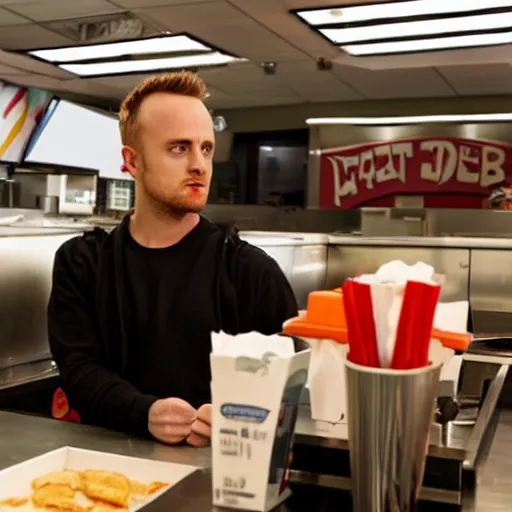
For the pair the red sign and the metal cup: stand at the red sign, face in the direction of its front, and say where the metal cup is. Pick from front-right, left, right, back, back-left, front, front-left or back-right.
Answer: front

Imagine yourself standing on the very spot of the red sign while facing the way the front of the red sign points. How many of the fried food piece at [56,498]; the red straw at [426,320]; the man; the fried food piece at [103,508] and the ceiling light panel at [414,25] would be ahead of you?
5

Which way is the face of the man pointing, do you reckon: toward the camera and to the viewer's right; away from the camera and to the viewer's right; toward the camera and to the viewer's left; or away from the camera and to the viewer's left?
toward the camera and to the viewer's right

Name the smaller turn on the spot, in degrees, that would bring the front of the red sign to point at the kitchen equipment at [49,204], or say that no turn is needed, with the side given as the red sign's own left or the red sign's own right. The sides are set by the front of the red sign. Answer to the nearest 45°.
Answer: approximately 90° to the red sign's own right

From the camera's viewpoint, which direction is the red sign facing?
toward the camera

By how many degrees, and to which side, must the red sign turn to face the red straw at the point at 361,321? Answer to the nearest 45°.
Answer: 0° — it already faces it

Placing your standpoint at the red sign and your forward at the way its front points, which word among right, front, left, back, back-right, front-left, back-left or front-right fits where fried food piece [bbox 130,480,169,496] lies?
front

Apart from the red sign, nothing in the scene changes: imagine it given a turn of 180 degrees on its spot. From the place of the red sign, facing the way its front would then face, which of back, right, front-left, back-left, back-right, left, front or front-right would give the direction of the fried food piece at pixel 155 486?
back

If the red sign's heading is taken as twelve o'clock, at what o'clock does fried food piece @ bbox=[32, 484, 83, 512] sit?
The fried food piece is roughly at 12 o'clock from the red sign.

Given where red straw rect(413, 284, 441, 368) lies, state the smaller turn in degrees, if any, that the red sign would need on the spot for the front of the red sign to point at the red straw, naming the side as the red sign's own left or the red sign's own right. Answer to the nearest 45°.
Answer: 0° — it already faces it

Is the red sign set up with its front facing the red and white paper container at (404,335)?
yes

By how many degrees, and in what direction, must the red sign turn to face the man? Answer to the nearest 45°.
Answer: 0° — it already faces them

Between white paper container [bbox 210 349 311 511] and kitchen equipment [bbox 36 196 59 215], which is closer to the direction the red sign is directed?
the white paper container

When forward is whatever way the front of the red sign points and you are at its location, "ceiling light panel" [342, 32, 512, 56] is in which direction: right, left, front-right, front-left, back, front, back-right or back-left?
front

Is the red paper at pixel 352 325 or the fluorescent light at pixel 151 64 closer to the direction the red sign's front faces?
the red paper

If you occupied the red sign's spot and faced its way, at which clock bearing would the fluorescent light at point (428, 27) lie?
The fluorescent light is roughly at 12 o'clock from the red sign.

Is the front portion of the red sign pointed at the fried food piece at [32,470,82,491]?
yes

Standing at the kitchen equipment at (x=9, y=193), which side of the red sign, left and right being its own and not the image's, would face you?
right

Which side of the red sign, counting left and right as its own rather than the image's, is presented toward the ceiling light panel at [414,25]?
front

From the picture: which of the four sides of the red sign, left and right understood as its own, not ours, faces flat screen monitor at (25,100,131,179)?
right
